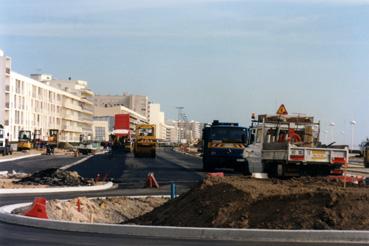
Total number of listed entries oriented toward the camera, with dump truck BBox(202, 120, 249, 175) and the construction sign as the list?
2

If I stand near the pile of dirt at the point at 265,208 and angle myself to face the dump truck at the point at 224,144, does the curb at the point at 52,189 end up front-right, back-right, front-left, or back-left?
front-left

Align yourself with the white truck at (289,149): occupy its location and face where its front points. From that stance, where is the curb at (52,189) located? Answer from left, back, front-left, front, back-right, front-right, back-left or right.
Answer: front-left

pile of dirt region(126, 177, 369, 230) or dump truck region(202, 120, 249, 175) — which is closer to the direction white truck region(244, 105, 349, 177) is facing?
the dump truck

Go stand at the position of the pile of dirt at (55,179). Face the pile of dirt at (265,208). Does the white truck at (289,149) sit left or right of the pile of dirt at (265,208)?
left

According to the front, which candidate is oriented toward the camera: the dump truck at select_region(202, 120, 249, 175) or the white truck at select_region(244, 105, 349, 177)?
the dump truck

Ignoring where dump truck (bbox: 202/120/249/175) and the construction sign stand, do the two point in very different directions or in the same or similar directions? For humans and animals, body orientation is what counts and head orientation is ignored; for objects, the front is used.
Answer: same or similar directions

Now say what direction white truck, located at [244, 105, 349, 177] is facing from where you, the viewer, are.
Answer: facing away from the viewer and to the left of the viewer

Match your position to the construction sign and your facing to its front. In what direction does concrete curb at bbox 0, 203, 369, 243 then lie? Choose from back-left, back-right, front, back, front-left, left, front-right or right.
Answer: front

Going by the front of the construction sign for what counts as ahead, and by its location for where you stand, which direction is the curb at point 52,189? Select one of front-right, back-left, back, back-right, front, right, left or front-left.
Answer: right

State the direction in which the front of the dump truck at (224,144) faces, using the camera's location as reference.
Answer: facing the viewer

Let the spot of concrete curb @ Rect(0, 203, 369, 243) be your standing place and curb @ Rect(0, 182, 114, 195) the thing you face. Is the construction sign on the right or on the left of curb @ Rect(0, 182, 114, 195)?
right

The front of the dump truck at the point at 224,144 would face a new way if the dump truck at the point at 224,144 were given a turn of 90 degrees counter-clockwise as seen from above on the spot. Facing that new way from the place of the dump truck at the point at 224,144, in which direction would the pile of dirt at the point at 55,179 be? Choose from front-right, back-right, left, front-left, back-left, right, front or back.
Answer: back-right

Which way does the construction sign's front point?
toward the camera

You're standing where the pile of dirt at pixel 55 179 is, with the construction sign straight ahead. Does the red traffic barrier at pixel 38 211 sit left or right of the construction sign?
right

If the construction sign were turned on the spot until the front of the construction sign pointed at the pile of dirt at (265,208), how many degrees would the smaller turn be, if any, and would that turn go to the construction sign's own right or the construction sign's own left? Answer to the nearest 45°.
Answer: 0° — it already faces it

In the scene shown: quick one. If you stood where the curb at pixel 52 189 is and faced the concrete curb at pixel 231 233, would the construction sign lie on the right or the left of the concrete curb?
left
